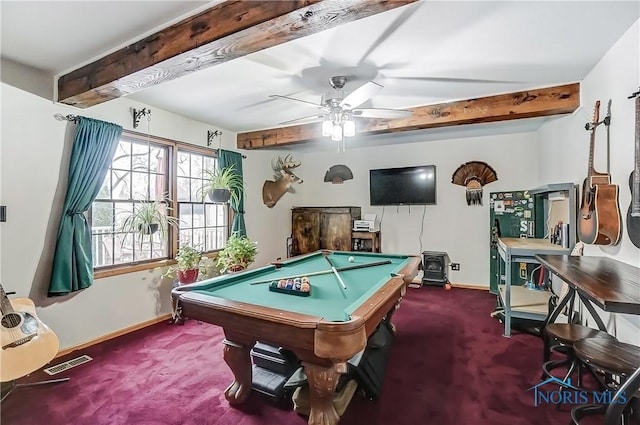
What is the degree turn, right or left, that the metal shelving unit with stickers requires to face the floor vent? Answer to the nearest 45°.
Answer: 0° — it already faces it

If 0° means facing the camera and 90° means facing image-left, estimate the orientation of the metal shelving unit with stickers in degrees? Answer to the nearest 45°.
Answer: approximately 45°

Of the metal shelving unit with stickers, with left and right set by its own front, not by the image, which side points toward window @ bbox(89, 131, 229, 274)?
front

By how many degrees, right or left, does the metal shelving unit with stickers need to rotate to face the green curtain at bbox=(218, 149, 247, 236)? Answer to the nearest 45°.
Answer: approximately 45° to its right

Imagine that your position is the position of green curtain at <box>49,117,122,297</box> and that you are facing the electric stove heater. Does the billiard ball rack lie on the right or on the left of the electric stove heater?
right

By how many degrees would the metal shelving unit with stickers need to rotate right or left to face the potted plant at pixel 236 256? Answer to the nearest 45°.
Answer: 0° — it already faces it

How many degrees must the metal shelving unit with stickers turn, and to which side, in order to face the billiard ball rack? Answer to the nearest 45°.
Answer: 0° — it already faces it

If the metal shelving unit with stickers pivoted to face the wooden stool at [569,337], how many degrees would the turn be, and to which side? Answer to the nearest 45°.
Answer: approximately 45° to its left

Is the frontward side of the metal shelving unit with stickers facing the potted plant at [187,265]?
yes

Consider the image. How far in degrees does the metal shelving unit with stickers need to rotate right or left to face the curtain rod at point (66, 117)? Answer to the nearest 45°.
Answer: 0° — it already faces it

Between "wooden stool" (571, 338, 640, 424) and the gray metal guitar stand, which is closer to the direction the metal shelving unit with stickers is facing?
the gray metal guitar stand

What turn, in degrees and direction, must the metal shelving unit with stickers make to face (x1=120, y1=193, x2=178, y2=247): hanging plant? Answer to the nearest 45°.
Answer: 0° — it already faces it
